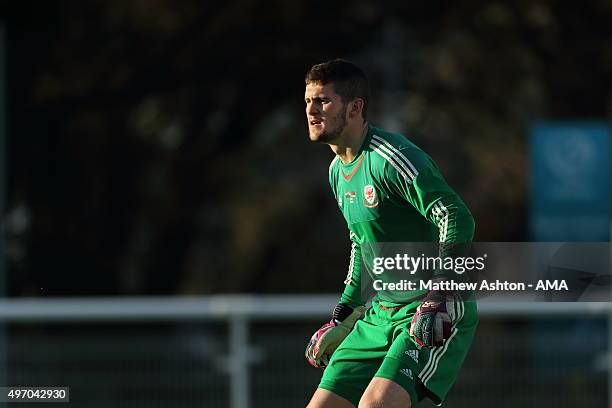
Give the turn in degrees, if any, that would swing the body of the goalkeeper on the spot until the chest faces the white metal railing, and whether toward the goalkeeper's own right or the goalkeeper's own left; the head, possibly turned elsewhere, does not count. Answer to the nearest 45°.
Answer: approximately 135° to the goalkeeper's own right

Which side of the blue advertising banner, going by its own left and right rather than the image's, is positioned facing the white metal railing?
front

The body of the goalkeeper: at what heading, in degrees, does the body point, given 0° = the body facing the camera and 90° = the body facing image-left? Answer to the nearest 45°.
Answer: approximately 45°

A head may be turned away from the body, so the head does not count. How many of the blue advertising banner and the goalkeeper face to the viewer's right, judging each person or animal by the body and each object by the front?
0

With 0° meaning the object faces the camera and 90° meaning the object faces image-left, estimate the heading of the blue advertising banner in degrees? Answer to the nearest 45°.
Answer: approximately 0°

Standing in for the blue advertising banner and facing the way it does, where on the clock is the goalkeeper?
The goalkeeper is roughly at 12 o'clock from the blue advertising banner.

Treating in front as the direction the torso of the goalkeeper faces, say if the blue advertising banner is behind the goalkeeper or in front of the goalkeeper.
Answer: behind
